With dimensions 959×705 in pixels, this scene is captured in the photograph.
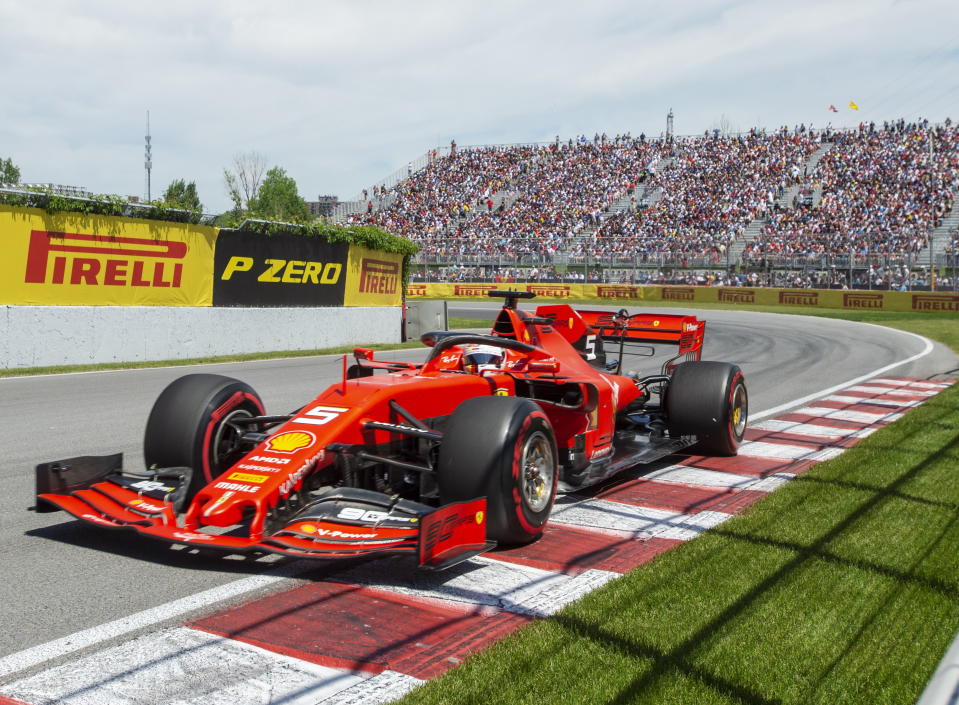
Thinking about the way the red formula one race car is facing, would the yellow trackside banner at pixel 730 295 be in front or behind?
behind

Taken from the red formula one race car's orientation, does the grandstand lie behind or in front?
behind

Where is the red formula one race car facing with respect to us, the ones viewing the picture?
facing the viewer and to the left of the viewer

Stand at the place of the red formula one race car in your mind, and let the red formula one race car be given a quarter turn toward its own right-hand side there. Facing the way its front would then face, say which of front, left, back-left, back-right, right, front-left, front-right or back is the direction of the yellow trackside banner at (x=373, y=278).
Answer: front-right
